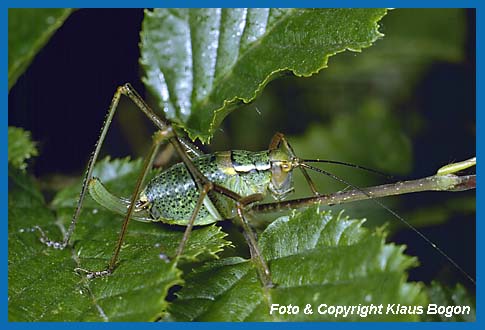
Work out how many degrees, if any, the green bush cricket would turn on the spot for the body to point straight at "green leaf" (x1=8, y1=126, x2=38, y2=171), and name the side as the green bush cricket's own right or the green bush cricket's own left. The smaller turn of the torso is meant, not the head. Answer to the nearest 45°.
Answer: approximately 180°

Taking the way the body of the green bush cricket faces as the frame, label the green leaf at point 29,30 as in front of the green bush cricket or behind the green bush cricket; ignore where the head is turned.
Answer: behind

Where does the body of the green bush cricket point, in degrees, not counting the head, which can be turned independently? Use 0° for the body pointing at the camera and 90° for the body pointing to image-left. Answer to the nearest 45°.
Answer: approximately 270°

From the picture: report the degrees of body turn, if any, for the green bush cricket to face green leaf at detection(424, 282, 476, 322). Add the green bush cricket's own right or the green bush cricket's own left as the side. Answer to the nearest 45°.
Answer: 0° — it already faces it
